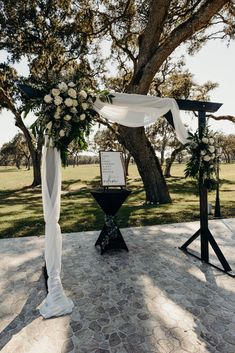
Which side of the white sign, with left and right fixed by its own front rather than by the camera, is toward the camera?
front

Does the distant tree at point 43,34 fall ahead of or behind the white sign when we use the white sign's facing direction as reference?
behind

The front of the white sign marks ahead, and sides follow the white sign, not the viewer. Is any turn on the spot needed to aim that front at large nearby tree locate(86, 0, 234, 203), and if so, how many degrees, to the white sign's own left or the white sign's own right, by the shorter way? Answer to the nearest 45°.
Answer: approximately 180°

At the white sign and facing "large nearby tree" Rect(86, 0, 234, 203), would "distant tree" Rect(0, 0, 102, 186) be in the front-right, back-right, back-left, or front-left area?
front-left
